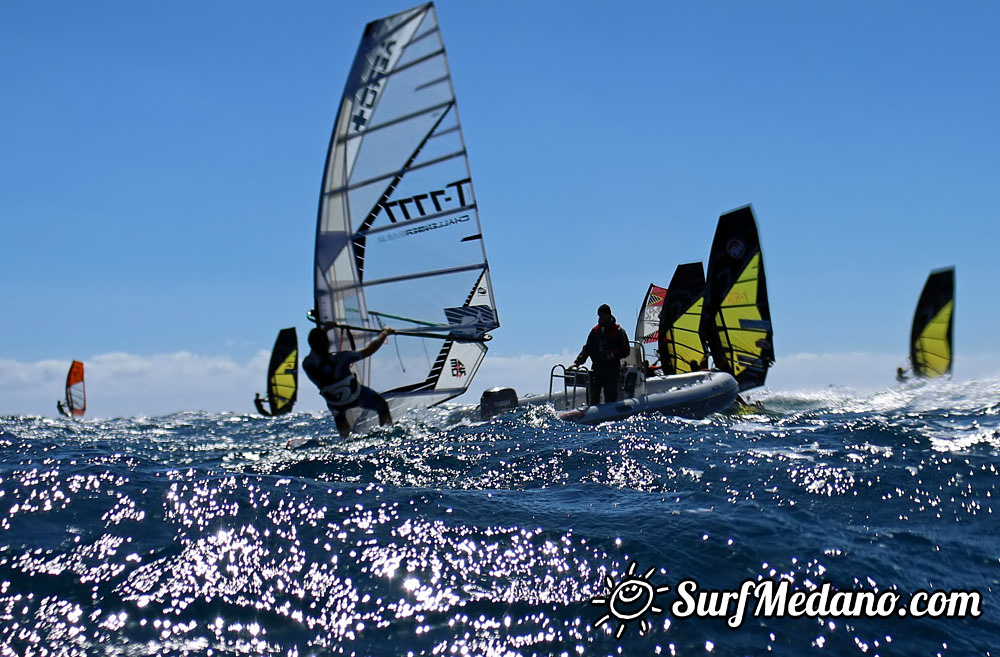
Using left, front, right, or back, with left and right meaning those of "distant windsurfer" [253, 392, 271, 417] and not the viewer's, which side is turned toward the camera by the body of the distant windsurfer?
right

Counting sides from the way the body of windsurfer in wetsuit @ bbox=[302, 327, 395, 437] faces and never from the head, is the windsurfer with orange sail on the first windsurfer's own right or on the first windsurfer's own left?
on the first windsurfer's own left

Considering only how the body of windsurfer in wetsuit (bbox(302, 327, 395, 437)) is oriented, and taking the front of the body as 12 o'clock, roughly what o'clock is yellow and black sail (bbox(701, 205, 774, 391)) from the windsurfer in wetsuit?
The yellow and black sail is roughly at 12 o'clock from the windsurfer in wetsuit.

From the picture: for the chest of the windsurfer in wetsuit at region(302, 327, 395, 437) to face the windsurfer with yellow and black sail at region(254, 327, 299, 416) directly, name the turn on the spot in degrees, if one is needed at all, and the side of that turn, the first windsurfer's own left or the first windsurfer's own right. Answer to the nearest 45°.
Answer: approximately 45° to the first windsurfer's own left

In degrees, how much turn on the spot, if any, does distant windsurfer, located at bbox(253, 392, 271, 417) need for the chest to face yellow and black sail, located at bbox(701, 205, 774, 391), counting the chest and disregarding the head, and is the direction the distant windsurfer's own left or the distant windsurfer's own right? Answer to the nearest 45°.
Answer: approximately 45° to the distant windsurfer's own right

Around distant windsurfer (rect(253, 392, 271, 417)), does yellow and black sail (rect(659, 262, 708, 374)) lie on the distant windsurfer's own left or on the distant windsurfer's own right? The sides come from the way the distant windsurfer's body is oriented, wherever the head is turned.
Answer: on the distant windsurfer's own right

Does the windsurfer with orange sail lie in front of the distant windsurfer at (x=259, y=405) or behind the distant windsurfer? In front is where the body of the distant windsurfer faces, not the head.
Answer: behind

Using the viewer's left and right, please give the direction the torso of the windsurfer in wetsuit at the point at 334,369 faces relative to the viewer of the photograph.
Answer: facing away from the viewer and to the right of the viewer

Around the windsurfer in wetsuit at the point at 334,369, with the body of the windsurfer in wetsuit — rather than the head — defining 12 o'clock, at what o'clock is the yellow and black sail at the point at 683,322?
The yellow and black sail is roughly at 12 o'clock from the windsurfer in wetsuit.
